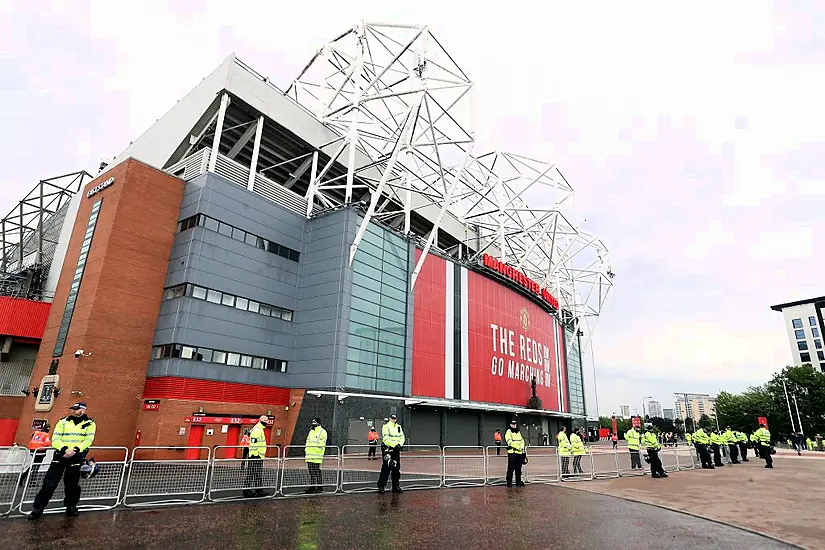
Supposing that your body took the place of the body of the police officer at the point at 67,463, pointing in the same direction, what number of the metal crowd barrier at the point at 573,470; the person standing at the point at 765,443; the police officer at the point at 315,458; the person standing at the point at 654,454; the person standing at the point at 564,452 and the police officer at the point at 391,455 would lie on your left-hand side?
6

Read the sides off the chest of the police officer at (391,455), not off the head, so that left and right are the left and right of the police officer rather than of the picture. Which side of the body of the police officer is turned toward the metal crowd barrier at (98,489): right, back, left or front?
right

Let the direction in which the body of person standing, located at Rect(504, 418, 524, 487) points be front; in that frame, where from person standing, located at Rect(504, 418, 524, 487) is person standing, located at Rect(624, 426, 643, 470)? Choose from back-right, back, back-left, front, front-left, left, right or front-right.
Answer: back-left

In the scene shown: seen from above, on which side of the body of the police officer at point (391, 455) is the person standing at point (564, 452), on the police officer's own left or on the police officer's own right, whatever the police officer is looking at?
on the police officer's own left

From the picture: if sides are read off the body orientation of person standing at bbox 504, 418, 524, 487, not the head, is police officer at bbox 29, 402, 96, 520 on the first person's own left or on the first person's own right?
on the first person's own right

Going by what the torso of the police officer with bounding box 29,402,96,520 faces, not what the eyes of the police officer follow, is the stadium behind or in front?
behind

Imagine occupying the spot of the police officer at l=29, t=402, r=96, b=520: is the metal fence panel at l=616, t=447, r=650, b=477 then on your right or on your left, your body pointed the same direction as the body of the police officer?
on your left

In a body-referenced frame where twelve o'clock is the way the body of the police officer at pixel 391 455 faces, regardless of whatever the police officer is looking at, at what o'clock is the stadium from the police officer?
The stadium is roughly at 5 o'clock from the police officer.

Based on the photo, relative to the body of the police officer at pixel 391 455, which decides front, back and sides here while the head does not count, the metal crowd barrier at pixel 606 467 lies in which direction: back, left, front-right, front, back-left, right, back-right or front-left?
back-left

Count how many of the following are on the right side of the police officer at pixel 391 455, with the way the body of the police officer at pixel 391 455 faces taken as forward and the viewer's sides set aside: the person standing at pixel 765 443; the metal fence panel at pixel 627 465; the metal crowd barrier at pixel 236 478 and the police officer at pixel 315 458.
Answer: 2

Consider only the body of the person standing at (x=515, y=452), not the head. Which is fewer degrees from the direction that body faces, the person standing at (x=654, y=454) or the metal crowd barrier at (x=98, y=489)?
the metal crowd barrier

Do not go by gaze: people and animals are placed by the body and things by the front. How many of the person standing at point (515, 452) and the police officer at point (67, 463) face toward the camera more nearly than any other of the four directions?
2

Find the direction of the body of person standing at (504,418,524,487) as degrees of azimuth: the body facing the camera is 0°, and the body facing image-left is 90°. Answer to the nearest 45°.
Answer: approximately 0°
